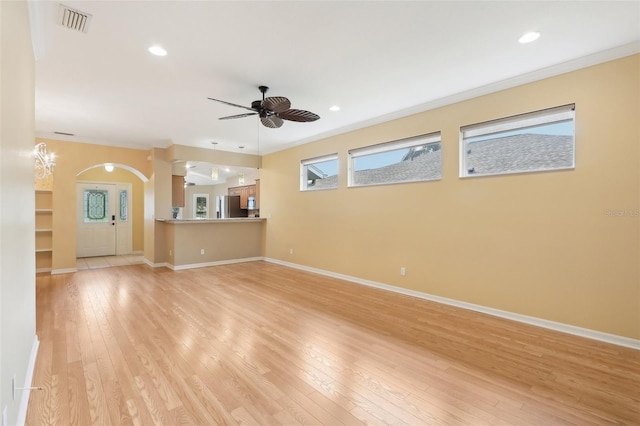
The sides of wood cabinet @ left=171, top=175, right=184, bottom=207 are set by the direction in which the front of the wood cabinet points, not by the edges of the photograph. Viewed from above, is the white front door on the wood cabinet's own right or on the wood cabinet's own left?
on the wood cabinet's own right

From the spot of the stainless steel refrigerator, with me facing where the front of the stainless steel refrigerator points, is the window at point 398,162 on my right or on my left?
on my left

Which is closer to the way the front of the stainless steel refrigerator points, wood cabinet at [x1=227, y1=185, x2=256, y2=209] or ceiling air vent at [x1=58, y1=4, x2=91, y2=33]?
the ceiling air vent

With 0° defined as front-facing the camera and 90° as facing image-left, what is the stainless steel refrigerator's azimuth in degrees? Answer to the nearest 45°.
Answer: approximately 45°

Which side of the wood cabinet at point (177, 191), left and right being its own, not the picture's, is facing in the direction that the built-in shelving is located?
right

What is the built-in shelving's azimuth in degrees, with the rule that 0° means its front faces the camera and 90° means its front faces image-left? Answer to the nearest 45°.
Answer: approximately 0°
